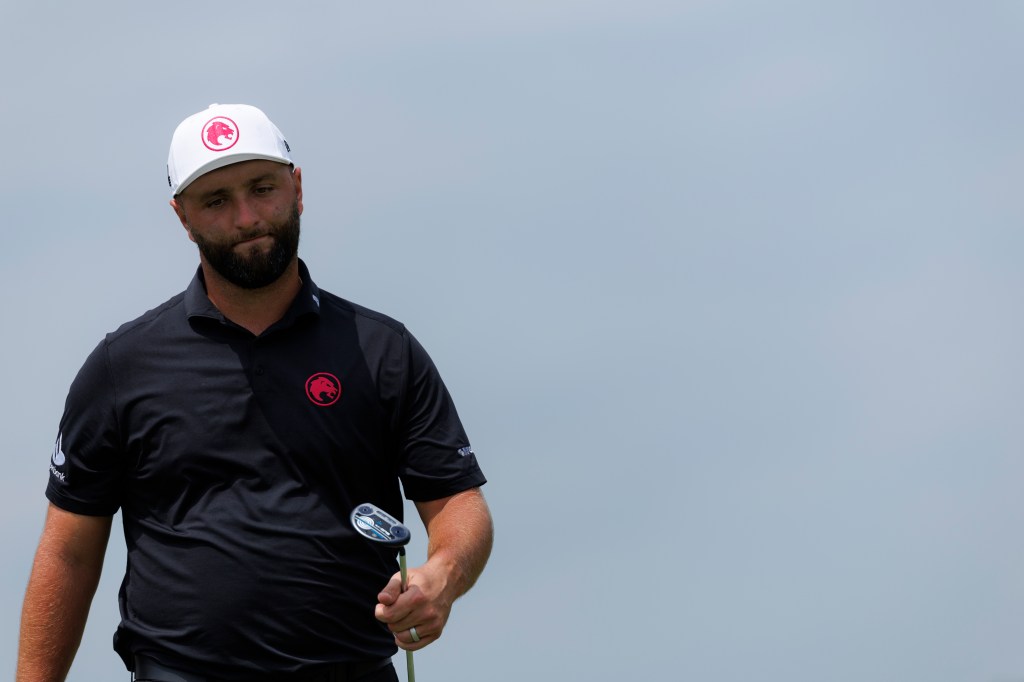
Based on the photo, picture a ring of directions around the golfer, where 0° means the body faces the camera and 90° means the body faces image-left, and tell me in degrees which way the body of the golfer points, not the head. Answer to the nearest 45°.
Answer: approximately 0°
